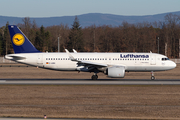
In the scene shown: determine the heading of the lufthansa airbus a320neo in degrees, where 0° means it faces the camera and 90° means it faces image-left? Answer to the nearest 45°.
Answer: approximately 270°
